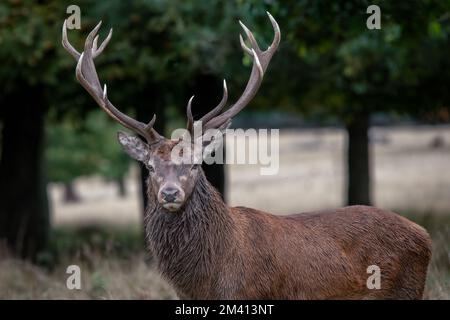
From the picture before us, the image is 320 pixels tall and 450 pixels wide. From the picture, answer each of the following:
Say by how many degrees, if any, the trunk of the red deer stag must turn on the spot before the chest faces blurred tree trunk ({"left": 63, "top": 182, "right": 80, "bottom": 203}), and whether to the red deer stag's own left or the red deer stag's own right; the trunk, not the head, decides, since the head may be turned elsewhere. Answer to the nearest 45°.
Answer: approximately 90° to the red deer stag's own right

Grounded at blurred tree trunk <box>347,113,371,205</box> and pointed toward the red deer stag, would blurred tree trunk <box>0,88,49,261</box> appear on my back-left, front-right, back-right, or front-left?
front-right

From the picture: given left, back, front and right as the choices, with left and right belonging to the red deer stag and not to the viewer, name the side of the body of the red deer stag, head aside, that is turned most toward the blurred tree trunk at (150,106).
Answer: right

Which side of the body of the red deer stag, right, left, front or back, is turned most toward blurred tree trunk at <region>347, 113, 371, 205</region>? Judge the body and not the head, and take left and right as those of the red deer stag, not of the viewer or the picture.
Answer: right

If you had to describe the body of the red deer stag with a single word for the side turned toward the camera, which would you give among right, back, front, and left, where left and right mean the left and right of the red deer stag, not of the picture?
left
